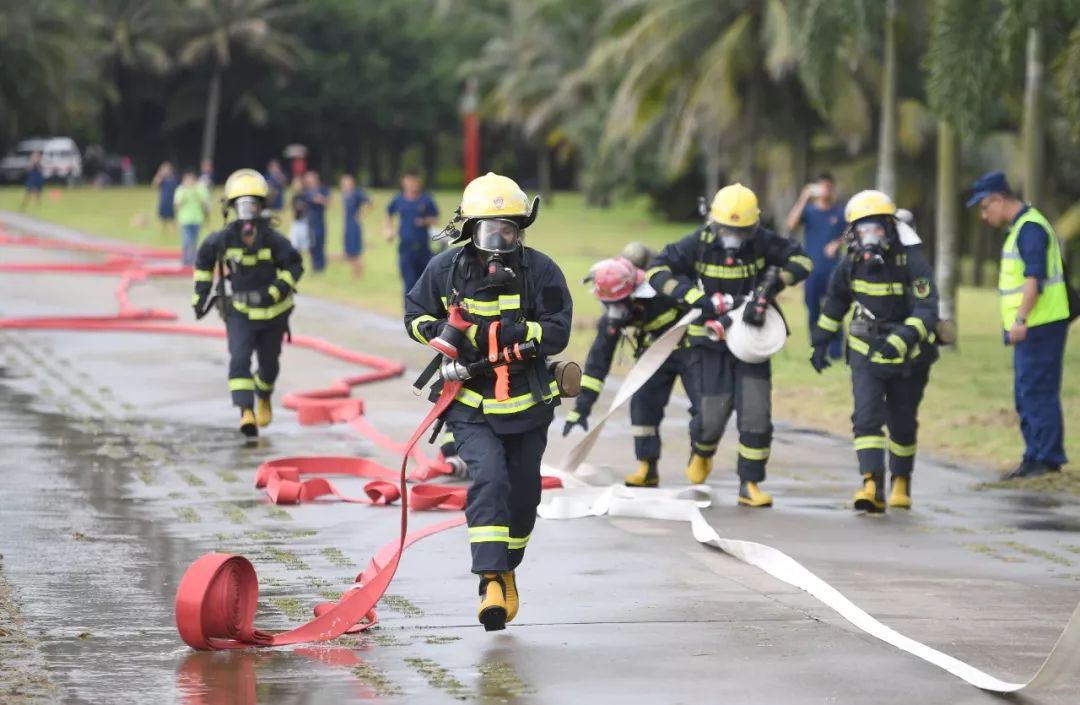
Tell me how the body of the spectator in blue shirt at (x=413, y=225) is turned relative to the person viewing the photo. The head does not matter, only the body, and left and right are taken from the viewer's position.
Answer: facing the viewer

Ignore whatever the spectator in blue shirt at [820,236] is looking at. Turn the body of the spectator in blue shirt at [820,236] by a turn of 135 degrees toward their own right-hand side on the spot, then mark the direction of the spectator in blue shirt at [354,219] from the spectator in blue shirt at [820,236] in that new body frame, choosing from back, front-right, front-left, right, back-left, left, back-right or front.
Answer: front

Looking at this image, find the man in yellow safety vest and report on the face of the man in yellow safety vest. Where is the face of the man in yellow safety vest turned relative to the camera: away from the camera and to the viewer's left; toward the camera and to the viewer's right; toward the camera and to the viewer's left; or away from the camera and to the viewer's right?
toward the camera and to the viewer's left

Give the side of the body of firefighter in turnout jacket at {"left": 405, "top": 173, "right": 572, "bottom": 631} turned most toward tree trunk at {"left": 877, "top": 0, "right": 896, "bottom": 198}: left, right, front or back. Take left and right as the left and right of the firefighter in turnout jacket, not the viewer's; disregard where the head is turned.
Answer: back

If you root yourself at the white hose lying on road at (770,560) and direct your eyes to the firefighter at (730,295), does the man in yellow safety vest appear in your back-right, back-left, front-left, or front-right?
front-right

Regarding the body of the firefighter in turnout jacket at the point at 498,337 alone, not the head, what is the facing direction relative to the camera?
toward the camera

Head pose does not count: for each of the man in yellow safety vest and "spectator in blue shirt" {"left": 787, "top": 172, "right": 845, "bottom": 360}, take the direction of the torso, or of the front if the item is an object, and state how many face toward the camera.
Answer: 1

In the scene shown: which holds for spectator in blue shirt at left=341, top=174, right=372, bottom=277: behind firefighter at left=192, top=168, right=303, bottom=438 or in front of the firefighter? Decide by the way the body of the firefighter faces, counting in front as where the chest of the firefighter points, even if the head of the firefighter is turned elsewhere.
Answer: behind

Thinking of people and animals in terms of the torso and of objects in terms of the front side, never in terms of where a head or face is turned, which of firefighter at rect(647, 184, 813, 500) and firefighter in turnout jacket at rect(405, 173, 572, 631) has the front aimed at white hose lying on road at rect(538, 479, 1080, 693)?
the firefighter

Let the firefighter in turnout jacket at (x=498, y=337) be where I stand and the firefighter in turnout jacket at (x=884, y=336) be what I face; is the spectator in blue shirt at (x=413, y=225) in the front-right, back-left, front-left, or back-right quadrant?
front-left

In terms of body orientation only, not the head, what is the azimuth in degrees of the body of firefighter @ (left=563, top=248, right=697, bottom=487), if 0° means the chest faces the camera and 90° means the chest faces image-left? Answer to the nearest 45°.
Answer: approximately 45°
